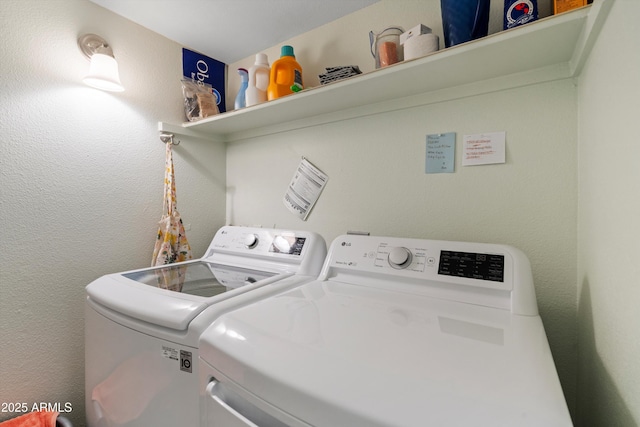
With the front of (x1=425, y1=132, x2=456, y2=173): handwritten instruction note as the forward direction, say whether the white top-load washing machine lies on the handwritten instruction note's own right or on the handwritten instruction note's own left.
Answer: on the handwritten instruction note's own right

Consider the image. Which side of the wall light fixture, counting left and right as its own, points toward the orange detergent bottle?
front

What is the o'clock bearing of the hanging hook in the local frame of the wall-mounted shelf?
The hanging hook is roughly at 2 o'clock from the wall-mounted shelf.

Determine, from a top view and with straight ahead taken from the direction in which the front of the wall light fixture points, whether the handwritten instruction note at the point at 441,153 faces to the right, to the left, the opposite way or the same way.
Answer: to the right

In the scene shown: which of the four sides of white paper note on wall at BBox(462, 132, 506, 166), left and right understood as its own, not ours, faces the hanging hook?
right

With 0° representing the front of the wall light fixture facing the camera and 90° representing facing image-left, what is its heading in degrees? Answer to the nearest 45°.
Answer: approximately 315°

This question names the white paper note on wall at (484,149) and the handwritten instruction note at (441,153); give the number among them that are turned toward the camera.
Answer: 2

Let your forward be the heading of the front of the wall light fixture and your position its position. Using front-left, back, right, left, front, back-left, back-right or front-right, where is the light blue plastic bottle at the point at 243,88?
front-left
